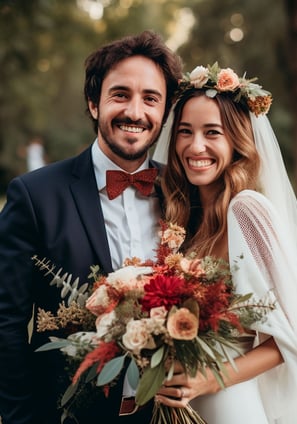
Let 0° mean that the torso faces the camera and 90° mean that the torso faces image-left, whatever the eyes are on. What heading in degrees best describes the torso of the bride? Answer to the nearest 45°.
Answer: approximately 45°

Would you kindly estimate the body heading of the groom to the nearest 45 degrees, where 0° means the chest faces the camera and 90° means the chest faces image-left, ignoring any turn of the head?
approximately 315°

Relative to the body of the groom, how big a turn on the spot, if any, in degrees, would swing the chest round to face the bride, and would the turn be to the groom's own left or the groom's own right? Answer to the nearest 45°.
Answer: approximately 45° to the groom's own left

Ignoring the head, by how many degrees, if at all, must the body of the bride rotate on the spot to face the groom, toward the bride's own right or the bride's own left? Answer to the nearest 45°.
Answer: approximately 45° to the bride's own right

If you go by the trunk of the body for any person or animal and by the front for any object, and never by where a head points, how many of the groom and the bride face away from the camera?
0
